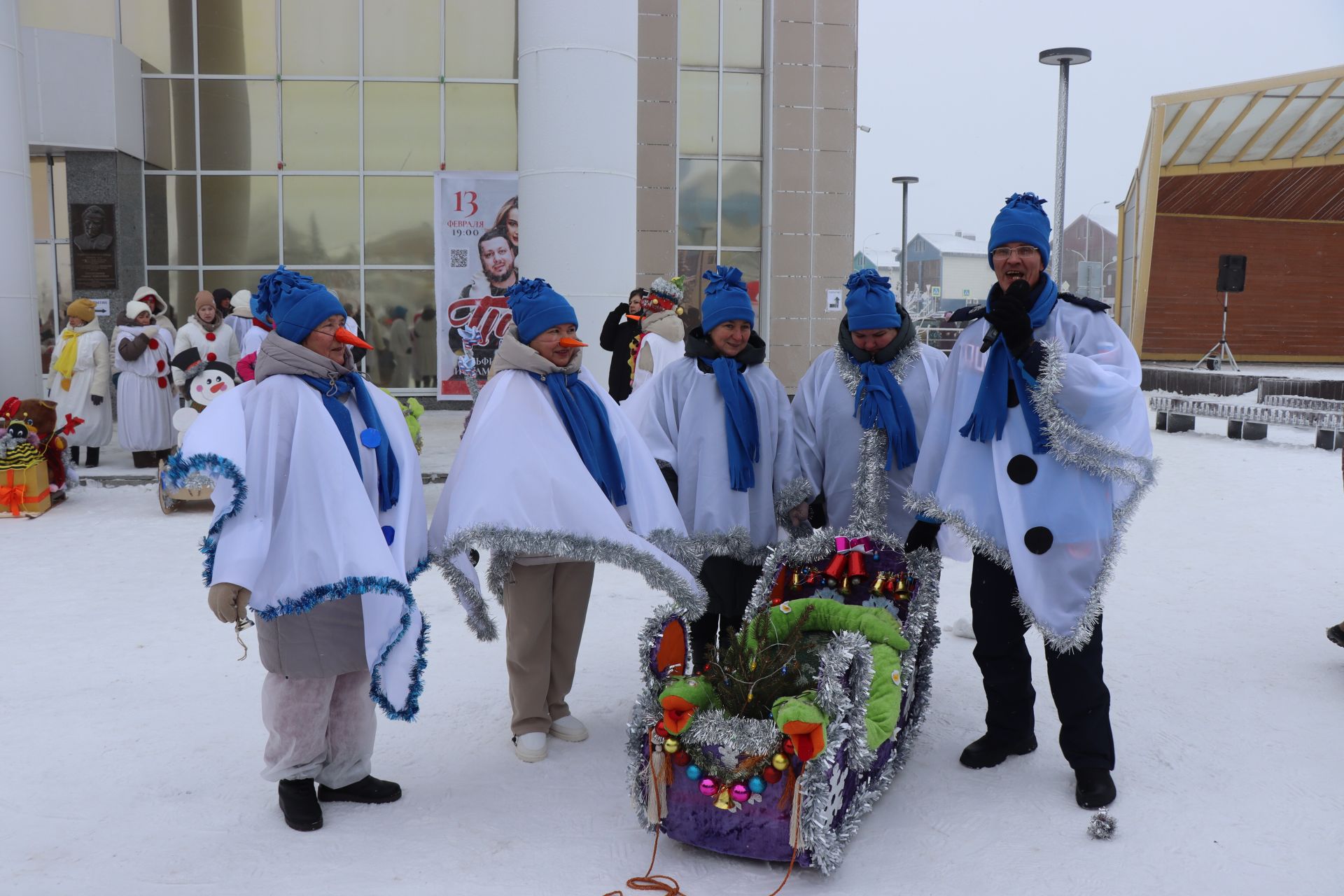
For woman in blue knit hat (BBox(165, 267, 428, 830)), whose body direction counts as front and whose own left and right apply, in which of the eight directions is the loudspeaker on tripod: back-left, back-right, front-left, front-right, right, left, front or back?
left

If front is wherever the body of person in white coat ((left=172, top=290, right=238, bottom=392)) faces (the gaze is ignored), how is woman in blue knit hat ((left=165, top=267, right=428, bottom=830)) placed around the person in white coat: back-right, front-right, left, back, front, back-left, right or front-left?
front

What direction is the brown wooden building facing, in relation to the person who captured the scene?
facing the viewer

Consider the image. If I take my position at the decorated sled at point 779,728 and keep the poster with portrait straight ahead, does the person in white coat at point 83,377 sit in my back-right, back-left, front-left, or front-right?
front-left

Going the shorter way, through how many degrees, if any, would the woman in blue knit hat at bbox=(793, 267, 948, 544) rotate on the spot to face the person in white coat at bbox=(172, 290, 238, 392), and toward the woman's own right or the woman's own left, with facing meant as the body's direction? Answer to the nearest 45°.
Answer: approximately 135° to the woman's own right

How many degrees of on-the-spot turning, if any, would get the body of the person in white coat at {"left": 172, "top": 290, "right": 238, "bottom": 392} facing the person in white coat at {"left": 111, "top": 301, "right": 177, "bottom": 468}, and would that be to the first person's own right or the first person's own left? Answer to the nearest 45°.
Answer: approximately 135° to the first person's own right

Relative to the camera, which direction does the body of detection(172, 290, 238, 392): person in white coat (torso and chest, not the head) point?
toward the camera

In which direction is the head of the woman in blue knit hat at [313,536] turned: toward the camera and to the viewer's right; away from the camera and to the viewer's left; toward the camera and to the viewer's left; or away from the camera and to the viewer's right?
toward the camera and to the viewer's right

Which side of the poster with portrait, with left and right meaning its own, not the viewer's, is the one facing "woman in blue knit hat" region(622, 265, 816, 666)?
front

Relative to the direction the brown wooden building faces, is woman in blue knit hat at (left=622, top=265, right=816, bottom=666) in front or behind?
in front

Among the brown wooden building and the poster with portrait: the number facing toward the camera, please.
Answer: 2

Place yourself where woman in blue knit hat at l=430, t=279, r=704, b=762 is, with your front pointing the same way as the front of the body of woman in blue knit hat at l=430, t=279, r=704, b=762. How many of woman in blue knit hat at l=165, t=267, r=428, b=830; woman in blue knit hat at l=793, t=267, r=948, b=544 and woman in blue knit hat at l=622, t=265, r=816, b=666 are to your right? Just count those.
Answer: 1

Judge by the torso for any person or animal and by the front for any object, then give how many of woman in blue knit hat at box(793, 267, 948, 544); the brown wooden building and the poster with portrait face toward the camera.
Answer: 3

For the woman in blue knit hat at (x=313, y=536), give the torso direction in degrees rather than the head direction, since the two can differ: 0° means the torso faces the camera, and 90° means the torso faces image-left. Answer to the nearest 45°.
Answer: approximately 315°

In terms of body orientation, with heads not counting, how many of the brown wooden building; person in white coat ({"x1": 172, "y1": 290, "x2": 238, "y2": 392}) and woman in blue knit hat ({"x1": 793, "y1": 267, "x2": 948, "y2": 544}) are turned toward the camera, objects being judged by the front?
3

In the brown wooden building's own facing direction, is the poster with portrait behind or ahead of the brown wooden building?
ahead

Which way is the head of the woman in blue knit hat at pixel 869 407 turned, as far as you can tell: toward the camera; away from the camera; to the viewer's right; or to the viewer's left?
toward the camera

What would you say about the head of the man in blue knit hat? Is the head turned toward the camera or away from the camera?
toward the camera
